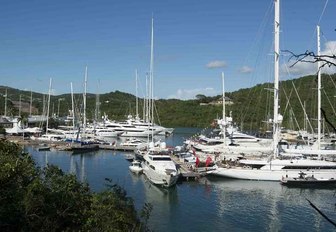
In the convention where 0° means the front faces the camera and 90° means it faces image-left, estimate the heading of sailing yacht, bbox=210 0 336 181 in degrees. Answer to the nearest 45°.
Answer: approximately 90°
